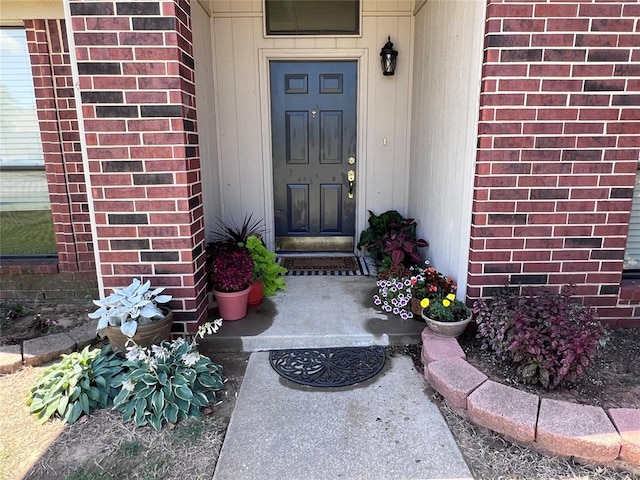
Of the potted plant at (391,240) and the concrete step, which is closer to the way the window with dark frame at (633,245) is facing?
the concrete step

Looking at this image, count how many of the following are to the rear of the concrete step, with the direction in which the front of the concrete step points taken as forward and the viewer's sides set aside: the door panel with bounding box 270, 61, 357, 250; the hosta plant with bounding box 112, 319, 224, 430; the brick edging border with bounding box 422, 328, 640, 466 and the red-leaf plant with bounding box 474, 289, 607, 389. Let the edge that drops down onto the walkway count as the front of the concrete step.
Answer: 1

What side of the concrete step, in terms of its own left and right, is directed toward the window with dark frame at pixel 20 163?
right

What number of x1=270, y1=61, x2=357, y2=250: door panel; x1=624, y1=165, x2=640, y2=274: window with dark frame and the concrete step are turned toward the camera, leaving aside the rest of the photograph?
3

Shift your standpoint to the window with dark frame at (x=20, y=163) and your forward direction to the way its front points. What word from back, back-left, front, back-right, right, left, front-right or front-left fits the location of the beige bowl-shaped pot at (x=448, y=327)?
front-left

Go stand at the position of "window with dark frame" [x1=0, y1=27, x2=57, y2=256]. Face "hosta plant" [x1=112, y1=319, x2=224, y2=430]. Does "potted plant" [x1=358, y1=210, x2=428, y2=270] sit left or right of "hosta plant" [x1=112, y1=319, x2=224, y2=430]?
left

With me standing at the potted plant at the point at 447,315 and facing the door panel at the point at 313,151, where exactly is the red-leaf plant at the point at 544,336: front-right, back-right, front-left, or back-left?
back-right

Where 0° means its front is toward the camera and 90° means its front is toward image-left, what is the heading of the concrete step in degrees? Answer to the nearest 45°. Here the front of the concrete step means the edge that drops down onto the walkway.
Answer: approximately 0°
